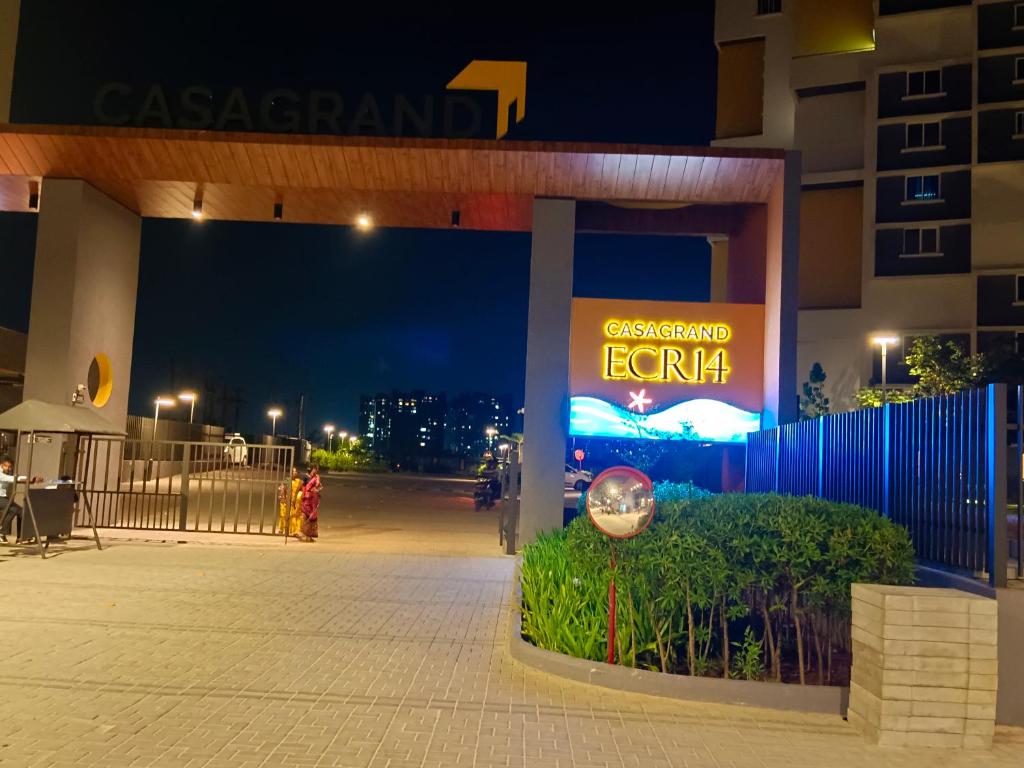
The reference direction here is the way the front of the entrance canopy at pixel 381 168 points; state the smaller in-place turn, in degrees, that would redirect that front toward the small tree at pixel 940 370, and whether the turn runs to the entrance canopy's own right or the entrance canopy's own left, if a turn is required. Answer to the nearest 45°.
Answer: approximately 135° to the entrance canopy's own left

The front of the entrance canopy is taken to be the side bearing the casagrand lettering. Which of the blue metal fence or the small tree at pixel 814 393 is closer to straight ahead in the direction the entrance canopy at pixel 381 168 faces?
the blue metal fence

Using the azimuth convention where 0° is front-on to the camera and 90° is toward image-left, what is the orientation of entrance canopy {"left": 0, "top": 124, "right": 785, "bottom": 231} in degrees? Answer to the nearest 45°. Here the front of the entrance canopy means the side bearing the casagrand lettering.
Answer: approximately 0°

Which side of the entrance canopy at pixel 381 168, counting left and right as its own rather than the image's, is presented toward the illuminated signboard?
left

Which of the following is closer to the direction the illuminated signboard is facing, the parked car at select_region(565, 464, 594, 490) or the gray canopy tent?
the gray canopy tent

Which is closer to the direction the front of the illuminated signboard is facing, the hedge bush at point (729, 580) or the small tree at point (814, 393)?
the hedge bush

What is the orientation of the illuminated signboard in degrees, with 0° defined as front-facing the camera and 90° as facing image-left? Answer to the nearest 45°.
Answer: approximately 0°

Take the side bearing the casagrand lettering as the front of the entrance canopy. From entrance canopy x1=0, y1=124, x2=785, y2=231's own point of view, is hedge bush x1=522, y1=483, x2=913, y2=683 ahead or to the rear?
ahead

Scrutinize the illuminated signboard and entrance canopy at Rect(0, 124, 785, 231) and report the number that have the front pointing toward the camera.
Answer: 2

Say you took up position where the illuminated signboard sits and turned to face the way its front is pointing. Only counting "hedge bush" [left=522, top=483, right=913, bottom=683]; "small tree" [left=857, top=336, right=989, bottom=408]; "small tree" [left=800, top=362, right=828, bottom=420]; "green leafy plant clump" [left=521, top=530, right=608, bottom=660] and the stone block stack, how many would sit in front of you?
3

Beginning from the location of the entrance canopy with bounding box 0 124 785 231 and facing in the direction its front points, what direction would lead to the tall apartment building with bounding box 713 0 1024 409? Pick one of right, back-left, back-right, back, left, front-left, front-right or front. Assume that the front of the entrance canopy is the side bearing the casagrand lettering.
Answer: back-left

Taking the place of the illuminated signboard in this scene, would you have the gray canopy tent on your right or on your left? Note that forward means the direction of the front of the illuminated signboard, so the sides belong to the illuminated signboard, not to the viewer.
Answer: on your right

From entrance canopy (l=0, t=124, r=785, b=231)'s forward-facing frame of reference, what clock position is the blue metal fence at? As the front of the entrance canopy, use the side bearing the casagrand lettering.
The blue metal fence is roughly at 11 o'clock from the entrance canopy.

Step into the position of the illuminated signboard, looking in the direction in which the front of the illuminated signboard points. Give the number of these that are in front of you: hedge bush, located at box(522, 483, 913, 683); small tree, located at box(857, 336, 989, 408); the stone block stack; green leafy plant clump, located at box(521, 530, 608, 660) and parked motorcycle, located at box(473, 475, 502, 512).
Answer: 3

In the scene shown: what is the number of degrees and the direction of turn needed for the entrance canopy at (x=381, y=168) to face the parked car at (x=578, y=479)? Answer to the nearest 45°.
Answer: approximately 135° to its left
